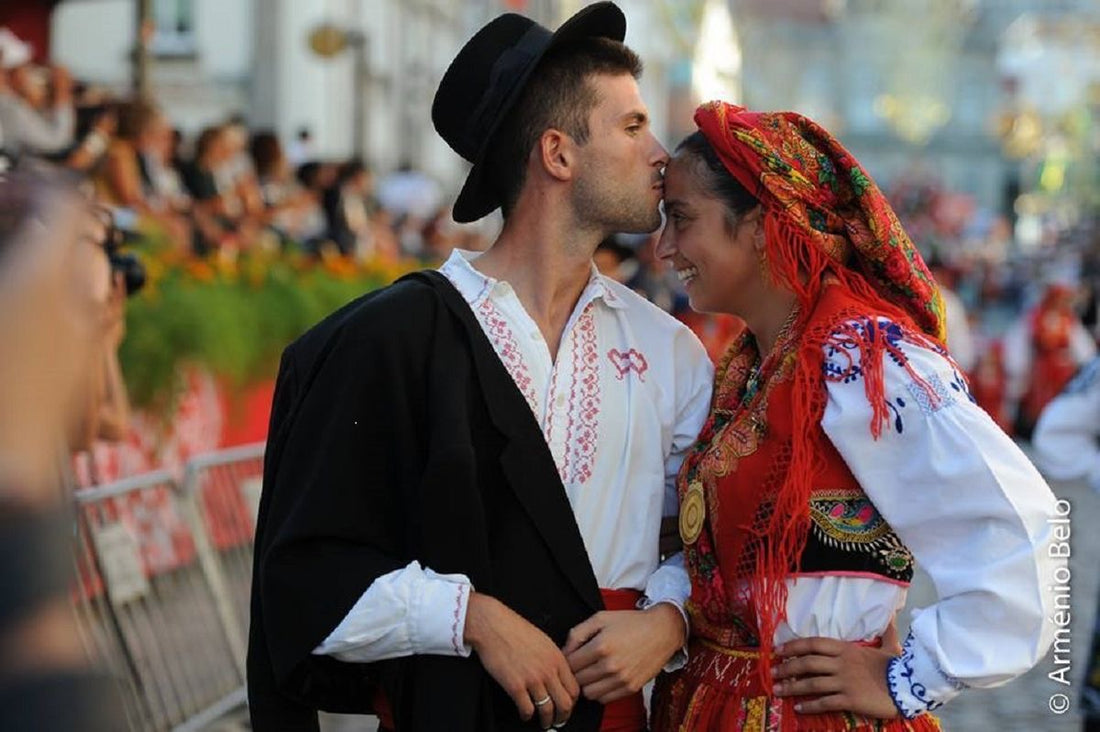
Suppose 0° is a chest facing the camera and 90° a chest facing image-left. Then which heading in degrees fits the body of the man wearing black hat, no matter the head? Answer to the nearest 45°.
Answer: approximately 315°

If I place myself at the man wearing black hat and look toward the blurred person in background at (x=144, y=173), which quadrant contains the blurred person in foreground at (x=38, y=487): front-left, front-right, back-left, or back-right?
back-left

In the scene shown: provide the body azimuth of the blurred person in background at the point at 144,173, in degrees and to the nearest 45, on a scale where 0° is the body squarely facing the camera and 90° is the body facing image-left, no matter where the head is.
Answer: approximately 315°

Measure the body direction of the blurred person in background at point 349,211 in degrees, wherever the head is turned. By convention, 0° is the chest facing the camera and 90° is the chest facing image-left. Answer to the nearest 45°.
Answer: approximately 315°

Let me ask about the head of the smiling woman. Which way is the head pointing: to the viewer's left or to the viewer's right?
to the viewer's left

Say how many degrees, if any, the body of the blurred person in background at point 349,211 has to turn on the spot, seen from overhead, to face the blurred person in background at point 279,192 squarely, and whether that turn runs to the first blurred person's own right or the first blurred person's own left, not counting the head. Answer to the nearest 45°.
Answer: approximately 90° to the first blurred person's own right

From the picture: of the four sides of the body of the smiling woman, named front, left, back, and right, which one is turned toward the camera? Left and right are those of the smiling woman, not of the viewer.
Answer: left

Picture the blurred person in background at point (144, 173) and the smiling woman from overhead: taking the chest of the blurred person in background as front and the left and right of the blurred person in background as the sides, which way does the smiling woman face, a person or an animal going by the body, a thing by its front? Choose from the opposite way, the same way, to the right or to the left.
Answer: the opposite way

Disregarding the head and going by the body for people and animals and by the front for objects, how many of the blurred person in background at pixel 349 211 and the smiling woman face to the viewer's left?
1

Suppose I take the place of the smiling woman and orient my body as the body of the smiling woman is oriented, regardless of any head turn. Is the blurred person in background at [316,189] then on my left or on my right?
on my right

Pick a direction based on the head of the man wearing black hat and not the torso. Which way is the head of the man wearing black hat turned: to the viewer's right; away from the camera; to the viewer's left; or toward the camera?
to the viewer's right
